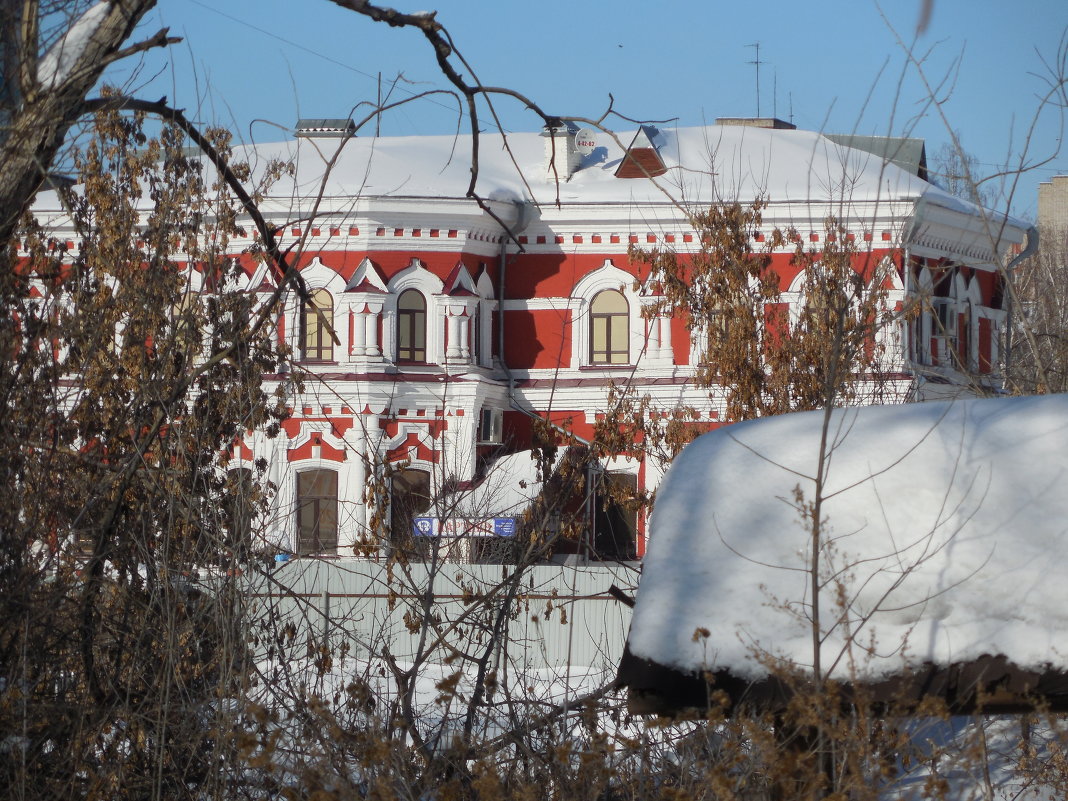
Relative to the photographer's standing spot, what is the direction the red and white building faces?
facing the viewer
